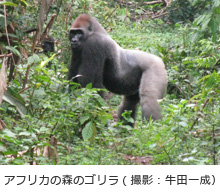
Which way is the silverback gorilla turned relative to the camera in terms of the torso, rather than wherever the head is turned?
to the viewer's left

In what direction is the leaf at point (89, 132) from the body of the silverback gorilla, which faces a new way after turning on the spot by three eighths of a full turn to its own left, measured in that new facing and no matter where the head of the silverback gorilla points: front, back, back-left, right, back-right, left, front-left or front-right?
front-right
